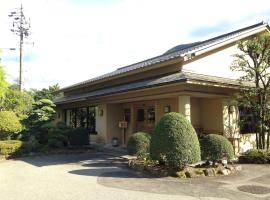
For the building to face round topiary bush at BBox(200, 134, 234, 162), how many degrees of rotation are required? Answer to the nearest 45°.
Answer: approximately 45° to its left

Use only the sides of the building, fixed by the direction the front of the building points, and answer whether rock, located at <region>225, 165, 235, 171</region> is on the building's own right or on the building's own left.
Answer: on the building's own left

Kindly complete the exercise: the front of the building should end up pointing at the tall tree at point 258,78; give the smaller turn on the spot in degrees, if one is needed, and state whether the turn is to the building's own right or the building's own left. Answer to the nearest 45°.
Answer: approximately 90° to the building's own left

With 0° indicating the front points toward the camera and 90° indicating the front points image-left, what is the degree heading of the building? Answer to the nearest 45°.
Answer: approximately 45°

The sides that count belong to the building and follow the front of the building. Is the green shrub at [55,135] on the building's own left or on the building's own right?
on the building's own right

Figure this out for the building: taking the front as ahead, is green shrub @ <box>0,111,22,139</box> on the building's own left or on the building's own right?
on the building's own right

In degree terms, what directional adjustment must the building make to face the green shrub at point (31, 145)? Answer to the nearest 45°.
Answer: approximately 45° to its right

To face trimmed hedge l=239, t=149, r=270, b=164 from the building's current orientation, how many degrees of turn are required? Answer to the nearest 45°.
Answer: approximately 90° to its left

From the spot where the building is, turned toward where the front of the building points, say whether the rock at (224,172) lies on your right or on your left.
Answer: on your left
